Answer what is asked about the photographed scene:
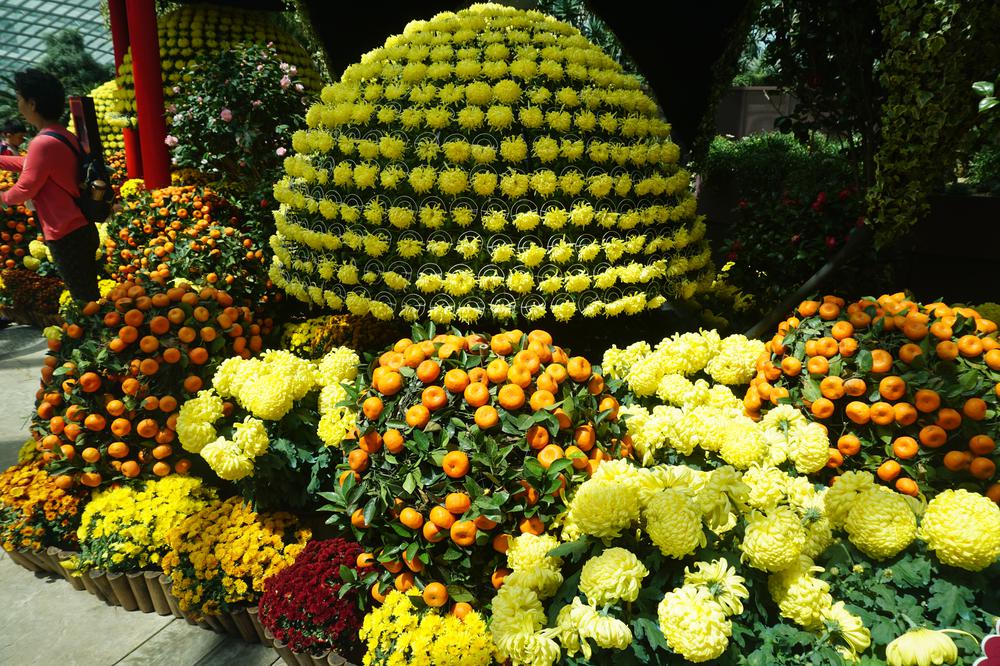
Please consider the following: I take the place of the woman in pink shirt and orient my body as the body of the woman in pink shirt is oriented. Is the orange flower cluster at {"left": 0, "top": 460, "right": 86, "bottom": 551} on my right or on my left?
on my left

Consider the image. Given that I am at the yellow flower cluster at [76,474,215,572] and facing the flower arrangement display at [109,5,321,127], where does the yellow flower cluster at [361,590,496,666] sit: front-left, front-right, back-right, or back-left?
back-right

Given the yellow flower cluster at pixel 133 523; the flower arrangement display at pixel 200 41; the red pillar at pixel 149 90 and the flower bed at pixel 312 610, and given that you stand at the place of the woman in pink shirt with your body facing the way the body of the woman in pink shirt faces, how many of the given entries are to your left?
2

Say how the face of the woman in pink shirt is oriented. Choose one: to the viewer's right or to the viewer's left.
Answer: to the viewer's left

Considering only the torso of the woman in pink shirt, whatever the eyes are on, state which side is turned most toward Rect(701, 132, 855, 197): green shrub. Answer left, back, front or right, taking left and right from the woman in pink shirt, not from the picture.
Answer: back

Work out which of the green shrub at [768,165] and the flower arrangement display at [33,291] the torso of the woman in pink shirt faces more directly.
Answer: the flower arrangement display

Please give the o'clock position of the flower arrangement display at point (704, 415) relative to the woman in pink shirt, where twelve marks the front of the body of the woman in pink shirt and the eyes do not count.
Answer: The flower arrangement display is roughly at 8 o'clock from the woman in pink shirt.

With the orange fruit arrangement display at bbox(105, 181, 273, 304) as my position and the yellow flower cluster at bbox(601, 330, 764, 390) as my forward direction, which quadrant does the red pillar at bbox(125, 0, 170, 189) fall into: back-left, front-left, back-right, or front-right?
back-left

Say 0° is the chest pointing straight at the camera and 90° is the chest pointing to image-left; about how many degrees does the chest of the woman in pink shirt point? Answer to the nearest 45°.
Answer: approximately 90°

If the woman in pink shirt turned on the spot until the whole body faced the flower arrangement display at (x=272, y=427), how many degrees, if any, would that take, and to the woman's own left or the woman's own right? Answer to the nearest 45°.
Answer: approximately 90° to the woman's own left

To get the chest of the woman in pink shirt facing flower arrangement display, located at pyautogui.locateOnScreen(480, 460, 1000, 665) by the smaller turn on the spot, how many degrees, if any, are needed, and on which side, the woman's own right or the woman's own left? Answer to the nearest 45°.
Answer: approximately 90° to the woman's own left

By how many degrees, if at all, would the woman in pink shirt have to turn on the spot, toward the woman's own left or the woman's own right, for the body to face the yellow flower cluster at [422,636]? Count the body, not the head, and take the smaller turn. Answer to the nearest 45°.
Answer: approximately 90° to the woman's own left

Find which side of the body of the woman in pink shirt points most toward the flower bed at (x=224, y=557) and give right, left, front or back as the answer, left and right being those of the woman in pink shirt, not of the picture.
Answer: left

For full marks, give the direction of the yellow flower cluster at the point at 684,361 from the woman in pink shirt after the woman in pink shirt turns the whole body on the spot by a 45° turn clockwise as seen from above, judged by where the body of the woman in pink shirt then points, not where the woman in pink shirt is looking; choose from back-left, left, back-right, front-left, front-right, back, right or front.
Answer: back
